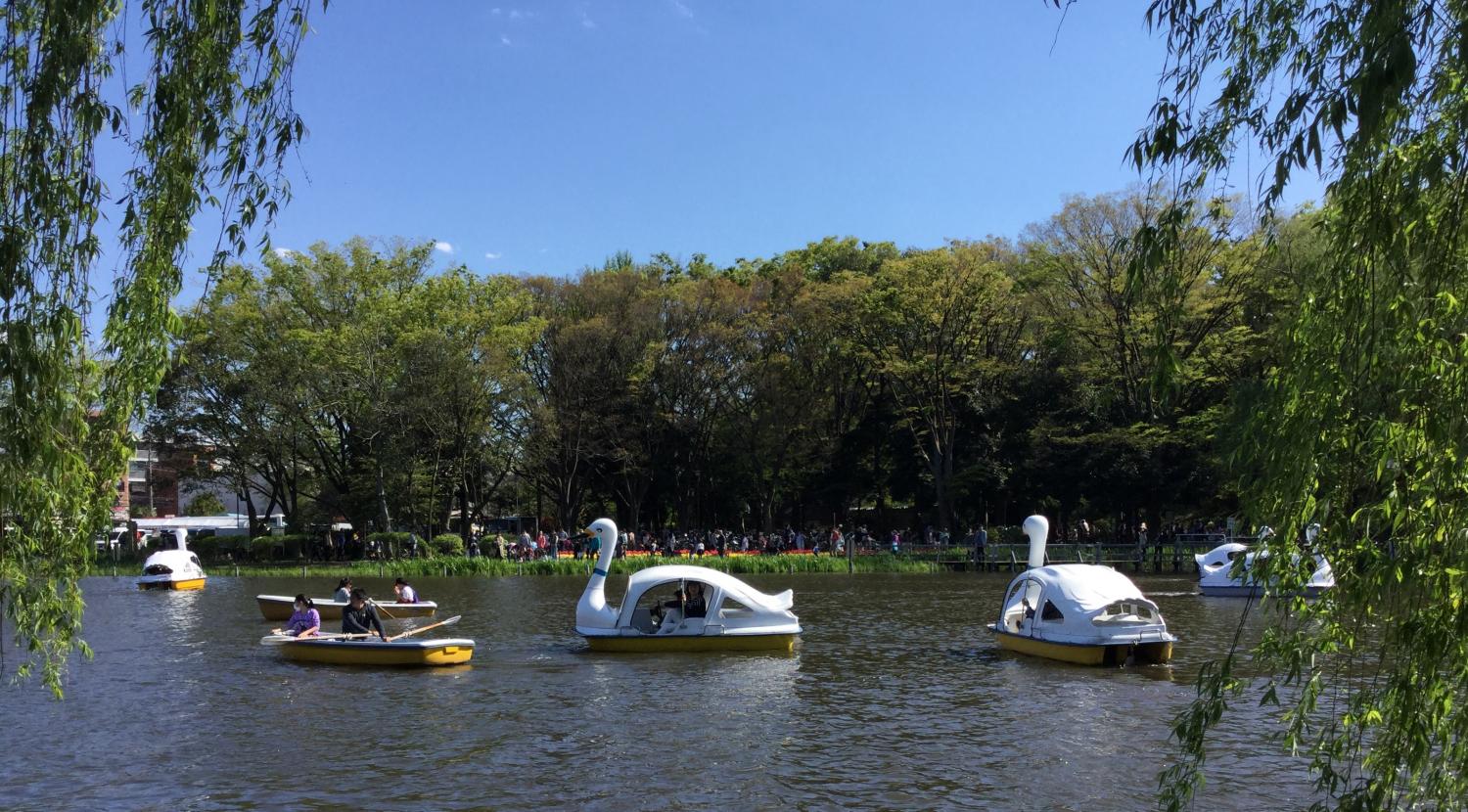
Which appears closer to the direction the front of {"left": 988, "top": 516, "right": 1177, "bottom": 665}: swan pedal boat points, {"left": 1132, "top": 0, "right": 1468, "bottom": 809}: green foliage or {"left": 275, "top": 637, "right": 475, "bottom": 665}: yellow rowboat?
the yellow rowboat

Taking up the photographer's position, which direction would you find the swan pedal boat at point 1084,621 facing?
facing away from the viewer and to the left of the viewer

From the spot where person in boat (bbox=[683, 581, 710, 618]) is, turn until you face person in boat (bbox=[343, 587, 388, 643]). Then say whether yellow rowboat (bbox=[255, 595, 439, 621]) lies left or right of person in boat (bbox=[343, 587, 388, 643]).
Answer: right

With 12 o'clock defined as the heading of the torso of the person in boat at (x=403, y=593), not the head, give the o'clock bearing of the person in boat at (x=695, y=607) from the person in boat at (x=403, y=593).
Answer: the person in boat at (x=695, y=607) is roughly at 8 o'clock from the person in boat at (x=403, y=593).

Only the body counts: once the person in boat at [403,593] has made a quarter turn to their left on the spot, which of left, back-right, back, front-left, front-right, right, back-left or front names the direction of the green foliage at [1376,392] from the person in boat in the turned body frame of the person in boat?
front

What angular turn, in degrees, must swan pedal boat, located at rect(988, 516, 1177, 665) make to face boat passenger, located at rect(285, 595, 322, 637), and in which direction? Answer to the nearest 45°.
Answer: approximately 45° to its left

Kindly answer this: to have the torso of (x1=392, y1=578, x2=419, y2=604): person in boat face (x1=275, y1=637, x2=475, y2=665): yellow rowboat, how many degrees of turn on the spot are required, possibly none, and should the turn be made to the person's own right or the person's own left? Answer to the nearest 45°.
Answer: approximately 90° to the person's own left

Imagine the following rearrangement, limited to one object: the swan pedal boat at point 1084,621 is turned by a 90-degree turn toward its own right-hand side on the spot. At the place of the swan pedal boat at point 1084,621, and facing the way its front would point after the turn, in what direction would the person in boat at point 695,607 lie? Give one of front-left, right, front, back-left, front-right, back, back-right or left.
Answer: back-left
